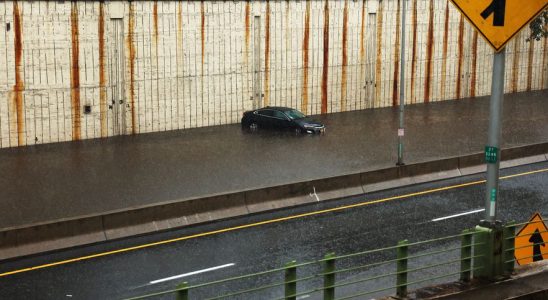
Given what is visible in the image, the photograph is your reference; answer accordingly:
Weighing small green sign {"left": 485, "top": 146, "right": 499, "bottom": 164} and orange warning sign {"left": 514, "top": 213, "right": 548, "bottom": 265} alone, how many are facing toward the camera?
2

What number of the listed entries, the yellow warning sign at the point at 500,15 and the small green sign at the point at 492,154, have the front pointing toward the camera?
2

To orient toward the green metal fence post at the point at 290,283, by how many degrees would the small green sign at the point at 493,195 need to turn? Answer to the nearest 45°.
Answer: approximately 45° to its right

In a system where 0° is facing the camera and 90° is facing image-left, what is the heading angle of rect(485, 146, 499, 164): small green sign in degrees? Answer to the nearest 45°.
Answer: approximately 0°
